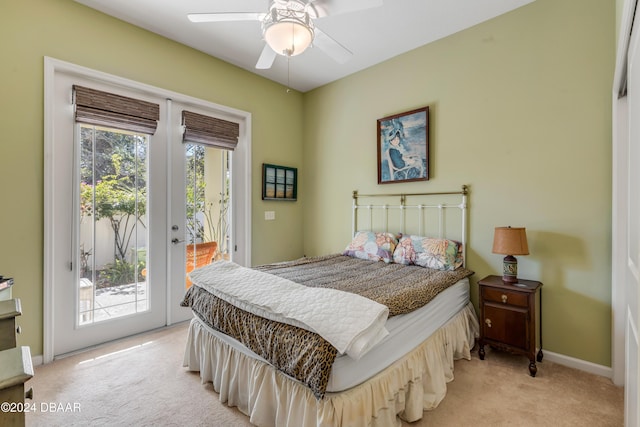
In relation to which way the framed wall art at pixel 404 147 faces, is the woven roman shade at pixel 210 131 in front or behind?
in front

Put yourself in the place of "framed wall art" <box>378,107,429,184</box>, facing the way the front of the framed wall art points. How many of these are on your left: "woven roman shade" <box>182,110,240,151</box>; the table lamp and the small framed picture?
1

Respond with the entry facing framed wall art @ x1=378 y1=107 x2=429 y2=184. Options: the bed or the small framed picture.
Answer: the small framed picture

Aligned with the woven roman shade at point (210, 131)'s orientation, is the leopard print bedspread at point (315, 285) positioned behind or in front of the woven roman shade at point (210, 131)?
in front

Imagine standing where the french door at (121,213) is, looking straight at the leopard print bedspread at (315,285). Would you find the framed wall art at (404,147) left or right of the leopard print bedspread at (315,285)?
left

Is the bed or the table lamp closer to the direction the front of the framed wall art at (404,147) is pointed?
the bed

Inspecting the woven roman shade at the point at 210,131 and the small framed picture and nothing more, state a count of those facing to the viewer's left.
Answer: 0

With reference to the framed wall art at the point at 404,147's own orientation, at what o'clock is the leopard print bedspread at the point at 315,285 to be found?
The leopard print bedspread is roughly at 11 o'clock from the framed wall art.

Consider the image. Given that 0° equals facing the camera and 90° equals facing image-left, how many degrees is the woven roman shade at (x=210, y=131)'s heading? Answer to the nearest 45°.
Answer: approximately 315°

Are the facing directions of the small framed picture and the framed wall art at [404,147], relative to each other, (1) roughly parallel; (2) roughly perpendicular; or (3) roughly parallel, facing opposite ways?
roughly perpendicular

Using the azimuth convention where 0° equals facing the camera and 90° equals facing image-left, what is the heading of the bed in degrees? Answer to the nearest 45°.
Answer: approximately 45°
